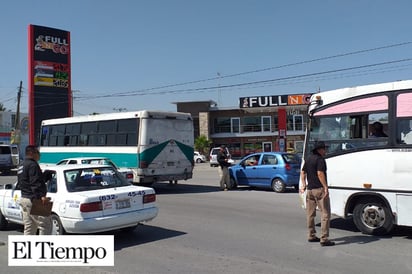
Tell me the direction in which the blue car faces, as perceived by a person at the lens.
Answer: facing away from the viewer and to the left of the viewer

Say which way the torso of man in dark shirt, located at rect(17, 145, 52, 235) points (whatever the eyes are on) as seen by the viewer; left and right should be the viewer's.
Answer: facing away from the viewer and to the right of the viewer

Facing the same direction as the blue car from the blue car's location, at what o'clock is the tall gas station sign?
The tall gas station sign is roughly at 12 o'clock from the blue car.

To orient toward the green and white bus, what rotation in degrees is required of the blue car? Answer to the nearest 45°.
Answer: approximately 45° to its left

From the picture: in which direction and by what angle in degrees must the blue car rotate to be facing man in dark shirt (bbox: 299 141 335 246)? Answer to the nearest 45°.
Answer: approximately 135° to its left
